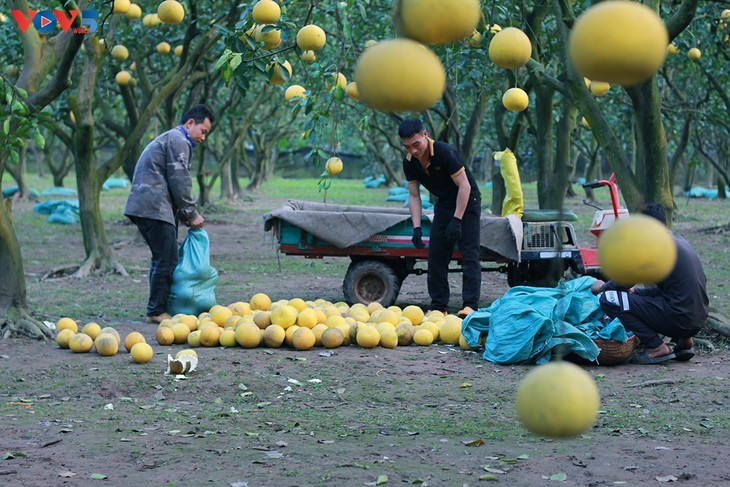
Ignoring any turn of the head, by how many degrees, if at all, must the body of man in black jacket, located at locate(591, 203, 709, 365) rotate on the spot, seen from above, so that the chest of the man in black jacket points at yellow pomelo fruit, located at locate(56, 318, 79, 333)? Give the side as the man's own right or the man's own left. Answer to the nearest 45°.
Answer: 0° — they already face it

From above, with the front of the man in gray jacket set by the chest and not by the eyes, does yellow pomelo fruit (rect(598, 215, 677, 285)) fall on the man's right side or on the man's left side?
on the man's right side

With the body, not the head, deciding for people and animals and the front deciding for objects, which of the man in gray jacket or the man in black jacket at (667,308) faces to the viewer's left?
the man in black jacket

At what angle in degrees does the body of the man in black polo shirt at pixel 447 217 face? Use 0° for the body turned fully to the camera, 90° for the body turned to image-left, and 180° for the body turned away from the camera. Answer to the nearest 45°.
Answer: approximately 45°

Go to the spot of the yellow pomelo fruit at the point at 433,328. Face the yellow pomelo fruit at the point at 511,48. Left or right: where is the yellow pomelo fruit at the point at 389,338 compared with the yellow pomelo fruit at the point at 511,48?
right

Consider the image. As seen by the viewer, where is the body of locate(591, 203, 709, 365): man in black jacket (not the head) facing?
to the viewer's left

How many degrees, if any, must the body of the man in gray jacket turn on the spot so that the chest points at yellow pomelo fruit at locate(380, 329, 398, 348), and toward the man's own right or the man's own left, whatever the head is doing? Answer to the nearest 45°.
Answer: approximately 45° to the man's own right

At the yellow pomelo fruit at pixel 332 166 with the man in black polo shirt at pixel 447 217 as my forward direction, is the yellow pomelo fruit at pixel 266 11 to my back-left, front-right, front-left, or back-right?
back-right

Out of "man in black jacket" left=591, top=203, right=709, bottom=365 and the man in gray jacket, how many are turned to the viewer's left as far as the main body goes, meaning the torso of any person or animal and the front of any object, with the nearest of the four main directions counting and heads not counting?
1

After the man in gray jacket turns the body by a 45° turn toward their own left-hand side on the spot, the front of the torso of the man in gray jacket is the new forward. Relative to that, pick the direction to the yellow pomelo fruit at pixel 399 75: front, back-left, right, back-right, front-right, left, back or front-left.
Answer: back-right

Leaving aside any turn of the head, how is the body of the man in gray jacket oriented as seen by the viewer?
to the viewer's right
